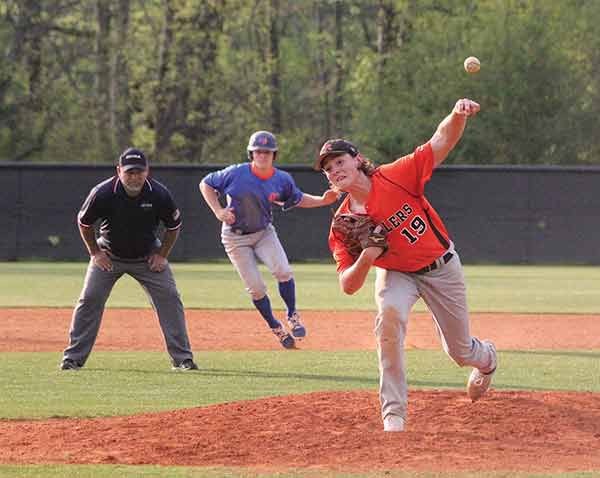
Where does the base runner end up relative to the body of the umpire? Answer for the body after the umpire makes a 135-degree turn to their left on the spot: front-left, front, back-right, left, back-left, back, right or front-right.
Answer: front

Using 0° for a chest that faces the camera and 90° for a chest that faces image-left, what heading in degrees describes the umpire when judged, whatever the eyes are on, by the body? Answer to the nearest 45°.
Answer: approximately 0°

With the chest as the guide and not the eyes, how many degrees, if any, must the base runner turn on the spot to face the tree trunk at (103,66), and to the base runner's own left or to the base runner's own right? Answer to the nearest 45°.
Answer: approximately 180°

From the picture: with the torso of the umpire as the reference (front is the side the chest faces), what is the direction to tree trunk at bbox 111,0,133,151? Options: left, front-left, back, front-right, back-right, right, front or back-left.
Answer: back

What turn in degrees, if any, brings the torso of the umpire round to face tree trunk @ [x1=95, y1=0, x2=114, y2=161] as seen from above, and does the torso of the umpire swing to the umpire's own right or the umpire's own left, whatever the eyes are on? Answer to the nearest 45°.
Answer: approximately 180°

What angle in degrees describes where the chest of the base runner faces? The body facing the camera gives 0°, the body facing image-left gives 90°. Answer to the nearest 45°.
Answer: approximately 0°
